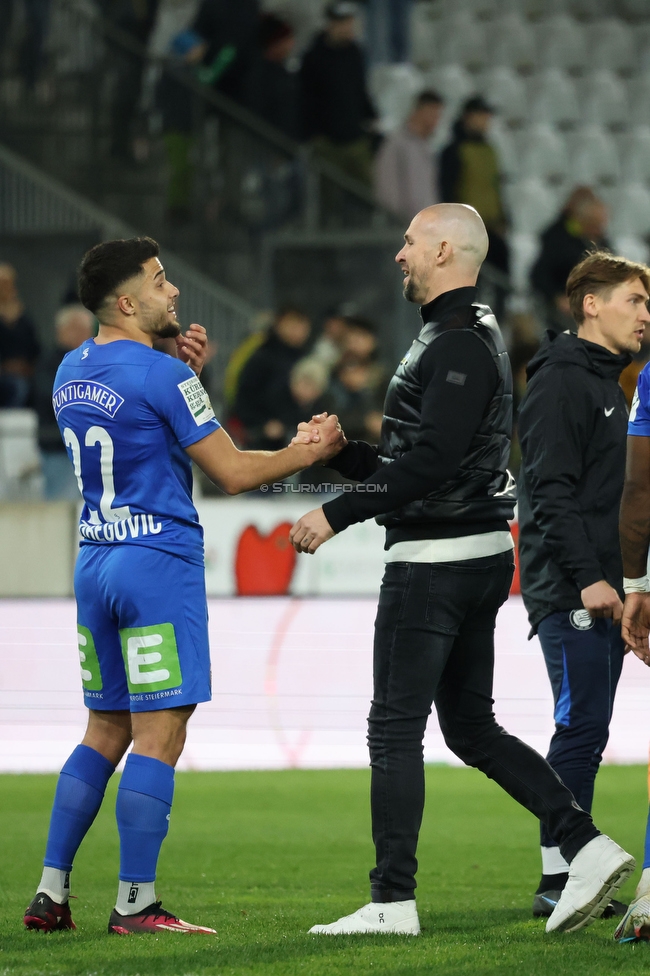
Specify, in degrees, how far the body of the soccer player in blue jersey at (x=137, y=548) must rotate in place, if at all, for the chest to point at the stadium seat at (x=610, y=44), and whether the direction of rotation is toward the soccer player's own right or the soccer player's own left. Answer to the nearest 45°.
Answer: approximately 45° to the soccer player's own left

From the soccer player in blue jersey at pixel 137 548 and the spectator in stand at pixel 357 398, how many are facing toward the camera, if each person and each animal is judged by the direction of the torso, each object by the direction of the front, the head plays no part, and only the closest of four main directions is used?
1

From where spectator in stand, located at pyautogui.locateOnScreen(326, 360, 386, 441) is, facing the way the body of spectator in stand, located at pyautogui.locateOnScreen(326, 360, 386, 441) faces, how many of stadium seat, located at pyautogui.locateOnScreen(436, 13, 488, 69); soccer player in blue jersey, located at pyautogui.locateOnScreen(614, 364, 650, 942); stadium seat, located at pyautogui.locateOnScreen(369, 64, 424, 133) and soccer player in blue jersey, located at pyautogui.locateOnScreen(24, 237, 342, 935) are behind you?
2

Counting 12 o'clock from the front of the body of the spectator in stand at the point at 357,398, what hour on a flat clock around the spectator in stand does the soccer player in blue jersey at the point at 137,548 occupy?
The soccer player in blue jersey is roughly at 12 o'clock from the spectator in stand.

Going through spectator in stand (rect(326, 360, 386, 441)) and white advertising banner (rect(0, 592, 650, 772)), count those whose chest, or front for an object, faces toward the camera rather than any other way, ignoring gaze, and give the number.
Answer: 2

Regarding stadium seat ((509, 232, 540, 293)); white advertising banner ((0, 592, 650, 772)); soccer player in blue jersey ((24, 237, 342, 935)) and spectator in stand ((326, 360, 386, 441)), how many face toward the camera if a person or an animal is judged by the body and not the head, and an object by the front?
3

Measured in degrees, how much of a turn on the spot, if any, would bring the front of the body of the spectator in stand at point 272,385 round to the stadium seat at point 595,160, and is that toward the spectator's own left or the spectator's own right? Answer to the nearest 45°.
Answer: approximately 90° to the spectator's own left

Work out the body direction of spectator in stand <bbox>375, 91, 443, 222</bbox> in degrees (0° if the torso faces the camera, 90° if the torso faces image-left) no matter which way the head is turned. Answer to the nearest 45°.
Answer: approximately 315°
